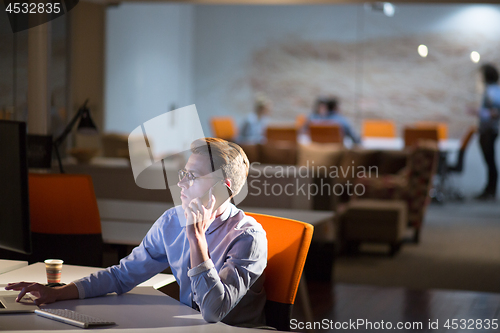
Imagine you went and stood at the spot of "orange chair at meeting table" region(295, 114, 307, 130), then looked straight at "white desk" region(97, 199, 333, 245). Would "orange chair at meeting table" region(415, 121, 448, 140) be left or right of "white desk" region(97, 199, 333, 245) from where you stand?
left

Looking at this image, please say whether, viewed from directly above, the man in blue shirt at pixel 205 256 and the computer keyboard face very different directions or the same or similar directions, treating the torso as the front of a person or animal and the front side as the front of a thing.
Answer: very different directions

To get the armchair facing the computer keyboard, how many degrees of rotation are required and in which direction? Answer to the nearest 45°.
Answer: approximately 45° to its left

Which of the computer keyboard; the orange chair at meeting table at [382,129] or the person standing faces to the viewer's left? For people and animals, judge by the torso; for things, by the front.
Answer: the person standing

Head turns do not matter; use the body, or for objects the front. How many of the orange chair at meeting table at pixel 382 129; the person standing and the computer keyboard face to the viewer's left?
1

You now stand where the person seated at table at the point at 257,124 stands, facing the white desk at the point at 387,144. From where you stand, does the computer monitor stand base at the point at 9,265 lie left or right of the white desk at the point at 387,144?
right

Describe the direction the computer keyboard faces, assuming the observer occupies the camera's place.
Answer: facing away from the viewer and to the right of the viewer

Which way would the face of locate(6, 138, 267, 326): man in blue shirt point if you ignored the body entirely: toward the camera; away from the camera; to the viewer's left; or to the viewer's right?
to the viewer's left

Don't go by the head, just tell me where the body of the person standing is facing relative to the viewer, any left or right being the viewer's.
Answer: facing to the left of the viewer

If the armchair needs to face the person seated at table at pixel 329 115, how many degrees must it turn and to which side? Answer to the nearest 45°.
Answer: approximately 90° to its right
